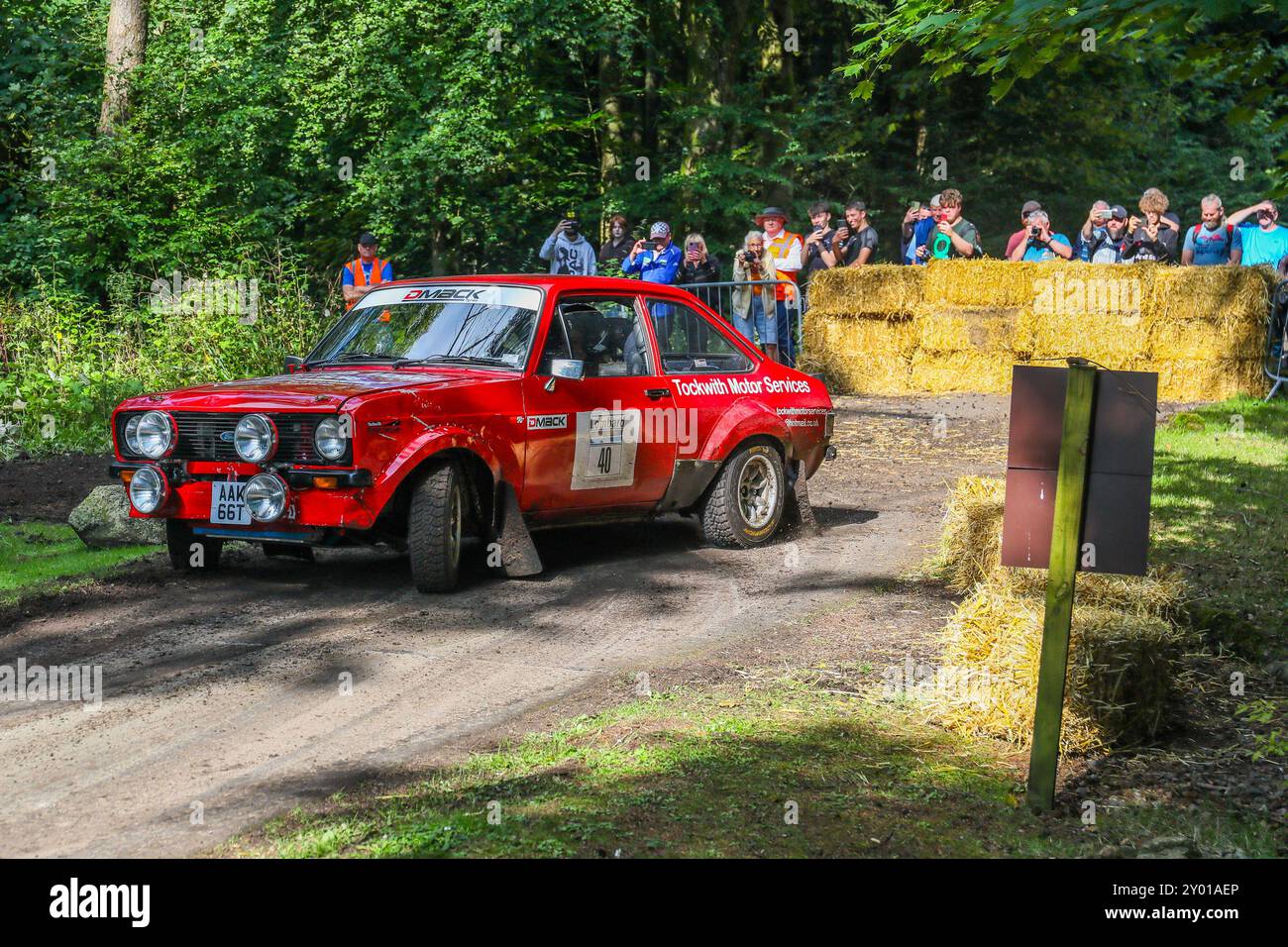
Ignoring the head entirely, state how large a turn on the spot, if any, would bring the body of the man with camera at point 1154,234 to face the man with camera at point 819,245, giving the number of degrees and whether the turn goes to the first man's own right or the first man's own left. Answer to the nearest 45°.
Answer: approximately 90° to the first man's own right

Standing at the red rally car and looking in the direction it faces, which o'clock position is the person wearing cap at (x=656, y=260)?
The person wearing cap is roughly at 5 o'clock from the red rally car.

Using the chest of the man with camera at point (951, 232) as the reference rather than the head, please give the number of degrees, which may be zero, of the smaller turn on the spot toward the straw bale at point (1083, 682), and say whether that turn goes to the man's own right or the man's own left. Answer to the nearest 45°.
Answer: approximately 45° to the man's own left

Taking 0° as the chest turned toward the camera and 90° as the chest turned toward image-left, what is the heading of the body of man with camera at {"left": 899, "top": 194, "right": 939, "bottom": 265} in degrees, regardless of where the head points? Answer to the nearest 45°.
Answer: approximately 45°

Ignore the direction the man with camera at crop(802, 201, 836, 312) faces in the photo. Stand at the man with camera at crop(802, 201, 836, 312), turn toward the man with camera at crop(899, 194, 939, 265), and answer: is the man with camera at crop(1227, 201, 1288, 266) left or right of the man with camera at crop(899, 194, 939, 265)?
right

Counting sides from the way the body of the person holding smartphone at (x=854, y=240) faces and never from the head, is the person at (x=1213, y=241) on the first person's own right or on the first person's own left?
on the first person's own left

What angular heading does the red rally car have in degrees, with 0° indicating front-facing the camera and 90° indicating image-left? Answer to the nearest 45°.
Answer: approximately 45°

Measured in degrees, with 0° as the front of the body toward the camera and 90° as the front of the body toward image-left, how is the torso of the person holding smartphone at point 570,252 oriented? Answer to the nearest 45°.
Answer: approximately 0°
